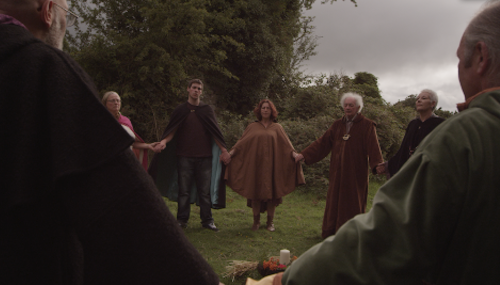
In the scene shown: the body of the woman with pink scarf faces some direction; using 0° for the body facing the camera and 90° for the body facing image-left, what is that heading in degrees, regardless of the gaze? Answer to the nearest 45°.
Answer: approximately 315°

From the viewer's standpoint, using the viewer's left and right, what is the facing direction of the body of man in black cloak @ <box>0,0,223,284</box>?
facing away from the viewer and to the right of the viewer

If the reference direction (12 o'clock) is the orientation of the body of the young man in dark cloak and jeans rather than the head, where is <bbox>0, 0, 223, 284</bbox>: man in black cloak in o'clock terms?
The man in black cloak is roughly at 12 o'clock from the young man in dark cloak and jeans.

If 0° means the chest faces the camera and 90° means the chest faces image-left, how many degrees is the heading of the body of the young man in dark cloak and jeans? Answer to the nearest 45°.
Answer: approximately 0°

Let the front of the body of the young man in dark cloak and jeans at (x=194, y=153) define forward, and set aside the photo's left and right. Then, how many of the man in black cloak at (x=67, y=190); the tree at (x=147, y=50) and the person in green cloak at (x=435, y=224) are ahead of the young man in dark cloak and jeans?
2

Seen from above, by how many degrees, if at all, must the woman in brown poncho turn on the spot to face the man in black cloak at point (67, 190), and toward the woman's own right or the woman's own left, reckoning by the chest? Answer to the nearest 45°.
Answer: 0° — they already face them

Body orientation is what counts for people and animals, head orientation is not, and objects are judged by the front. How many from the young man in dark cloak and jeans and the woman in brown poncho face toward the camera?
2

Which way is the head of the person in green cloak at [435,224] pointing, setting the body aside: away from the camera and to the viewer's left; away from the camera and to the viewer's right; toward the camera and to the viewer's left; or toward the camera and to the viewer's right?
away from the camera and to the viewer's left

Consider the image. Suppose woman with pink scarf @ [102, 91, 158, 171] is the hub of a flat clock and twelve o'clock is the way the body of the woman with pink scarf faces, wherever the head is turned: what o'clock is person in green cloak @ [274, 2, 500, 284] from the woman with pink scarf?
The person in green cloak is roughly at 1 o'clock from the woman with pink scarf.

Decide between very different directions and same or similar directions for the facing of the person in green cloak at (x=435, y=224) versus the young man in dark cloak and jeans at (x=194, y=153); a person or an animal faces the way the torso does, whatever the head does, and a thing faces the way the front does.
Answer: very different directions

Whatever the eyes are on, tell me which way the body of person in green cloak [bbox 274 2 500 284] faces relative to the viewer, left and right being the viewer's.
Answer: facing away from the viewer and to the left of the viewer
